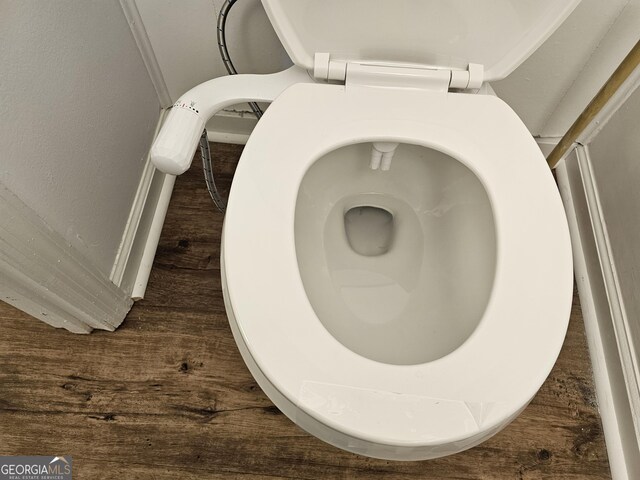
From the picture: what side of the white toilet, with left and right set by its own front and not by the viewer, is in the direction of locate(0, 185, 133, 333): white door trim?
right

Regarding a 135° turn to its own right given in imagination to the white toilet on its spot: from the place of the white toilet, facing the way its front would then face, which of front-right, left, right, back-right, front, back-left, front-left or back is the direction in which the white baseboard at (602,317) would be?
right

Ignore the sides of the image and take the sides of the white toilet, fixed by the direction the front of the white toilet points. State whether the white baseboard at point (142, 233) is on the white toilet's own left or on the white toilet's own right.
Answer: on the white toilet's own right

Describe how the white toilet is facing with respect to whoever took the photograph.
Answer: facing the viewer
